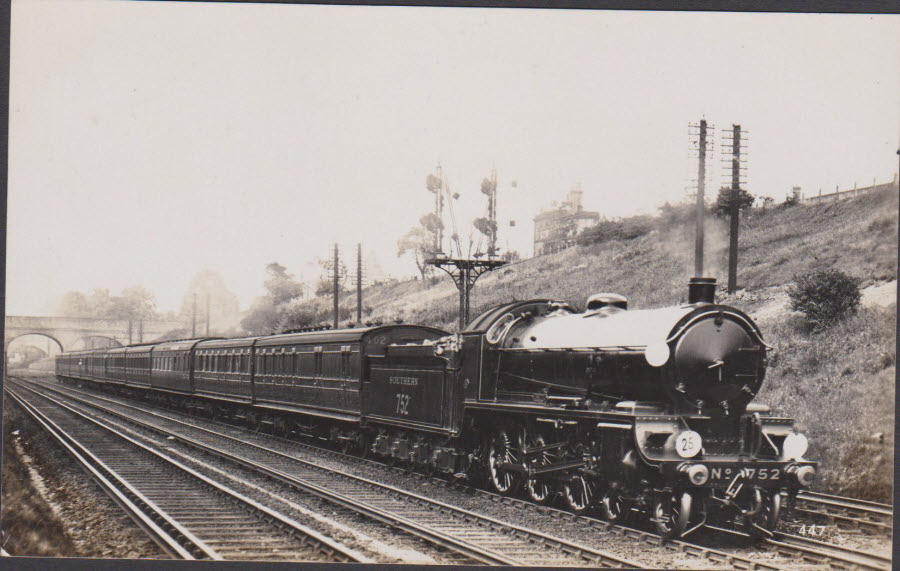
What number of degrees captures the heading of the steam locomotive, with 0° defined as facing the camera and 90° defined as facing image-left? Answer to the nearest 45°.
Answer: approximately 315°

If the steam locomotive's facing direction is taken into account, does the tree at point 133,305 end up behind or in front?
behind

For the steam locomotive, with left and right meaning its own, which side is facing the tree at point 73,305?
back

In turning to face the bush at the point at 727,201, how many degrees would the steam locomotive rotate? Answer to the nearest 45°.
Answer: approximately 135° to its left

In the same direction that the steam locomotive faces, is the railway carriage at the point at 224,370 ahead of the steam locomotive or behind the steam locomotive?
behind

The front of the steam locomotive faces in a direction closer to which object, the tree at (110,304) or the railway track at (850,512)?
the railway track

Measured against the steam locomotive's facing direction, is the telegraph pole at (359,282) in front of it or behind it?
behind

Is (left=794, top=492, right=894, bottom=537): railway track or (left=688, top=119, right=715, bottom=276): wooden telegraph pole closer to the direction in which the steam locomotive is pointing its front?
the railway track

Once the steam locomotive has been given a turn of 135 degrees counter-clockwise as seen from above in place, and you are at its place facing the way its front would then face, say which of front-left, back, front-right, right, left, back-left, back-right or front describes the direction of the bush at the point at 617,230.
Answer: front

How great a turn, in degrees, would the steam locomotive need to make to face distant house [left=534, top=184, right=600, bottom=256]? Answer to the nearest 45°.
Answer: approximately 135° to its left

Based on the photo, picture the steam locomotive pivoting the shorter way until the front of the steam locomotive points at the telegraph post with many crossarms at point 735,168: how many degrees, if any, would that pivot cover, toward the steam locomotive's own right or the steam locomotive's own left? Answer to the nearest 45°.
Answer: approximately 135° to the steam locomotive's own left

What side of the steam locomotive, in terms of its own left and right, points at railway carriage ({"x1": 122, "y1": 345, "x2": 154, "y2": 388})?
back

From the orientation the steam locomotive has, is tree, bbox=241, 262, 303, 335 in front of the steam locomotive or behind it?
behind
